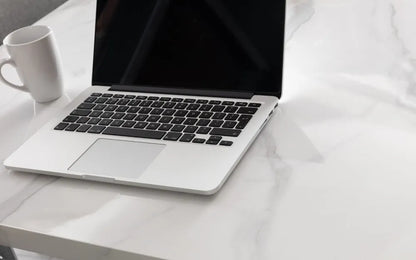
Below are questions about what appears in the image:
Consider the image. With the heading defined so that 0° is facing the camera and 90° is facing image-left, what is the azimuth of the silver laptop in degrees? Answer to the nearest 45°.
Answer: approximately 45°
